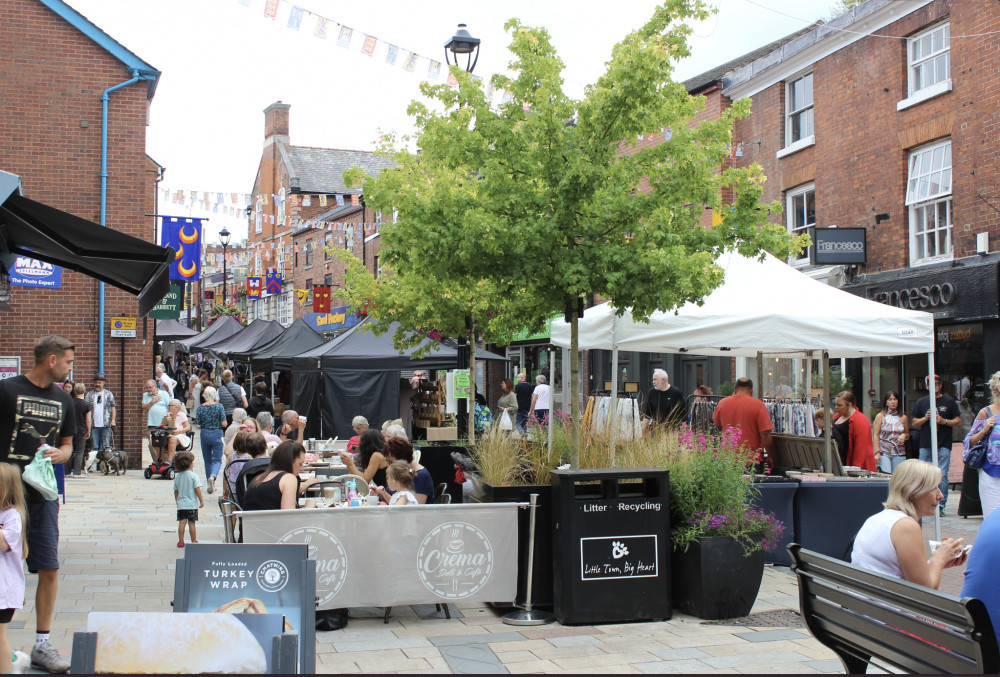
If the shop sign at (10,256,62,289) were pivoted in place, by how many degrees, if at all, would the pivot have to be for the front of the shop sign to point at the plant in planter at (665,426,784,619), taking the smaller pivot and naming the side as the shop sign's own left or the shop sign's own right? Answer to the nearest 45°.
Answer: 0° — it already faces it

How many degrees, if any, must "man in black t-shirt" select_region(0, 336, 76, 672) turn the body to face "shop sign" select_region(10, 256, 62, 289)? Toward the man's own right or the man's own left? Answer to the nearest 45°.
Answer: approximately 135° to the man's own left

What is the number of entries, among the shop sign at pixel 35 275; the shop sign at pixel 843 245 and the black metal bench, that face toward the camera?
2

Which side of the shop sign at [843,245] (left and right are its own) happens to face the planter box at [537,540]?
front

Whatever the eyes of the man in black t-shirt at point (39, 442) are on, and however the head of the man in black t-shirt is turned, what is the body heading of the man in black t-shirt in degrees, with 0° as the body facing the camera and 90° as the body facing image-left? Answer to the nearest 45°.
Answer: approximately 315°

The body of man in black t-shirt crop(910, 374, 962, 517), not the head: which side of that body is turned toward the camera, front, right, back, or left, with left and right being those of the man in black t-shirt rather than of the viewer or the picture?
front

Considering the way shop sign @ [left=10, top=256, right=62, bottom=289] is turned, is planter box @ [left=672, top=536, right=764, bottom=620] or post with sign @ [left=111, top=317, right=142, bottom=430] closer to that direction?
the planter box

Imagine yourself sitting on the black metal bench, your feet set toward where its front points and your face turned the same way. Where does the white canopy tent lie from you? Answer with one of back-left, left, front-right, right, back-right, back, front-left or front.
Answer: front-left

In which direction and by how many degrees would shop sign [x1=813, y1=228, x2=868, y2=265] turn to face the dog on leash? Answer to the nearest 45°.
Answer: approximately 90° to its right

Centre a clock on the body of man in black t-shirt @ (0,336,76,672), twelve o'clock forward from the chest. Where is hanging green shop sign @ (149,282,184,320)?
The hanging green shop sign is roughly at 8 o'clock from the man in black t-shirt.
